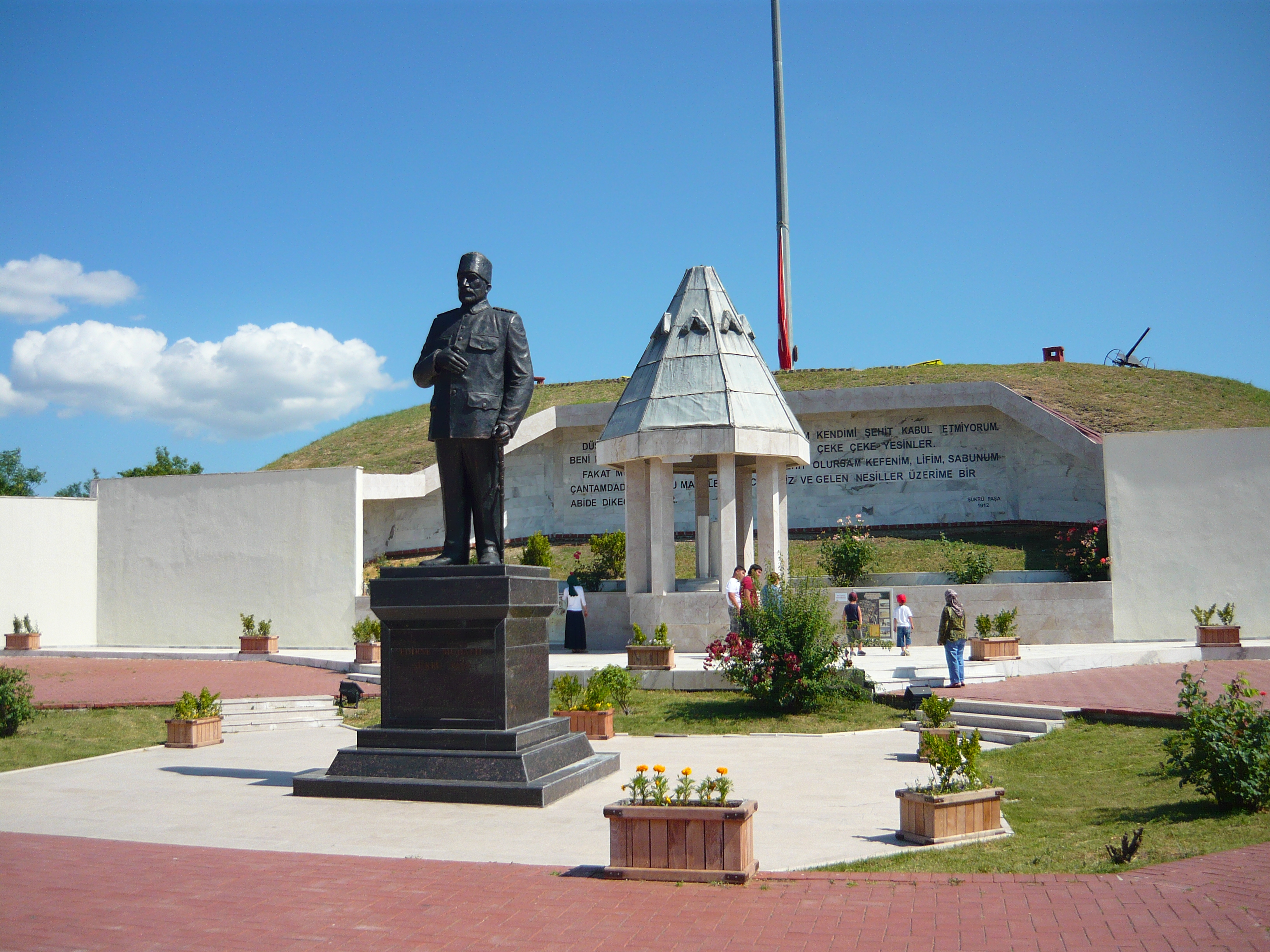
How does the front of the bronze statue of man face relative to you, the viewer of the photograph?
facing the viewer and to the left of the viewer

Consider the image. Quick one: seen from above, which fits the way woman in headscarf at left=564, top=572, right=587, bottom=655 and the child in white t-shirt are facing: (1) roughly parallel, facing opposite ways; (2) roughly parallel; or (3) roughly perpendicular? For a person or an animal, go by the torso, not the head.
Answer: roughly parallel

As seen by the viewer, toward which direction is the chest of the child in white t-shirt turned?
away from the camera

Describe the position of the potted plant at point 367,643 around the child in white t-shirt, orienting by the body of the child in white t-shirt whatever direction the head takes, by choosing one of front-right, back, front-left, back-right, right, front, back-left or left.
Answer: left

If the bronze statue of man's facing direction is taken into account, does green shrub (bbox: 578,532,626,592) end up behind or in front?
behind

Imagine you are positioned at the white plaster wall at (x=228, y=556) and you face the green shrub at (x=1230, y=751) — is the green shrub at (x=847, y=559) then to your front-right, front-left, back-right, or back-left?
front-left

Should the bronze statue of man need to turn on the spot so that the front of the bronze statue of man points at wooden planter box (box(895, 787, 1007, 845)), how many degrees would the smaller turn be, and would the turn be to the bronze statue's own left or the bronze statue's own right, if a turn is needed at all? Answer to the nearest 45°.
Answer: approximately 90° to the bronze statue's own left
